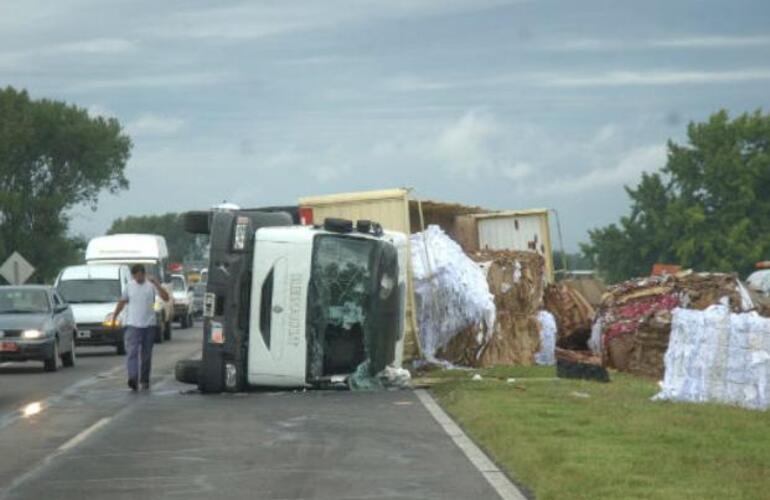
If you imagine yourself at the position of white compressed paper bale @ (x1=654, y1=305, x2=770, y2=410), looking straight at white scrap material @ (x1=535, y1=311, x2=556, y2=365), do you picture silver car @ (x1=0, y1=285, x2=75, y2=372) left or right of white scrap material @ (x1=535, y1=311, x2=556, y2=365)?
left

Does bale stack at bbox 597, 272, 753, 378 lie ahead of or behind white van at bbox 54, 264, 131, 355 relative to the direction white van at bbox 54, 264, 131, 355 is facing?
ahead

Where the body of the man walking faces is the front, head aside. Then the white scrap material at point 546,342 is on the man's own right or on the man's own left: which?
on the man's own left

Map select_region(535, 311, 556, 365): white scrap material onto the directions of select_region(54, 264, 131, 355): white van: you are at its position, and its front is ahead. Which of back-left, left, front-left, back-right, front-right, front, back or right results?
front-left

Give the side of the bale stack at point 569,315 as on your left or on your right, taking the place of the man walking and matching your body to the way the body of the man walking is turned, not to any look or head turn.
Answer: on your left

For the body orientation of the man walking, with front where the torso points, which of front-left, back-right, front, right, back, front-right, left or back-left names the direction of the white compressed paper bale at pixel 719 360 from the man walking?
front-left

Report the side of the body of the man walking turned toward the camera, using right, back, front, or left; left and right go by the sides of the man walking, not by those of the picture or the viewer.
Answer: front

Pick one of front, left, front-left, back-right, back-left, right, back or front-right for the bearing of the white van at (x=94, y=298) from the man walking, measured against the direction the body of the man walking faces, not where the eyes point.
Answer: back

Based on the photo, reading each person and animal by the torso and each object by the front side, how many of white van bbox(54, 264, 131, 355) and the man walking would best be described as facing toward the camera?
2

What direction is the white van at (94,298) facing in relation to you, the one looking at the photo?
facing the viewer

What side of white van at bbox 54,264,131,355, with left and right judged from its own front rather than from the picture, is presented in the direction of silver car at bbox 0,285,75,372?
front
